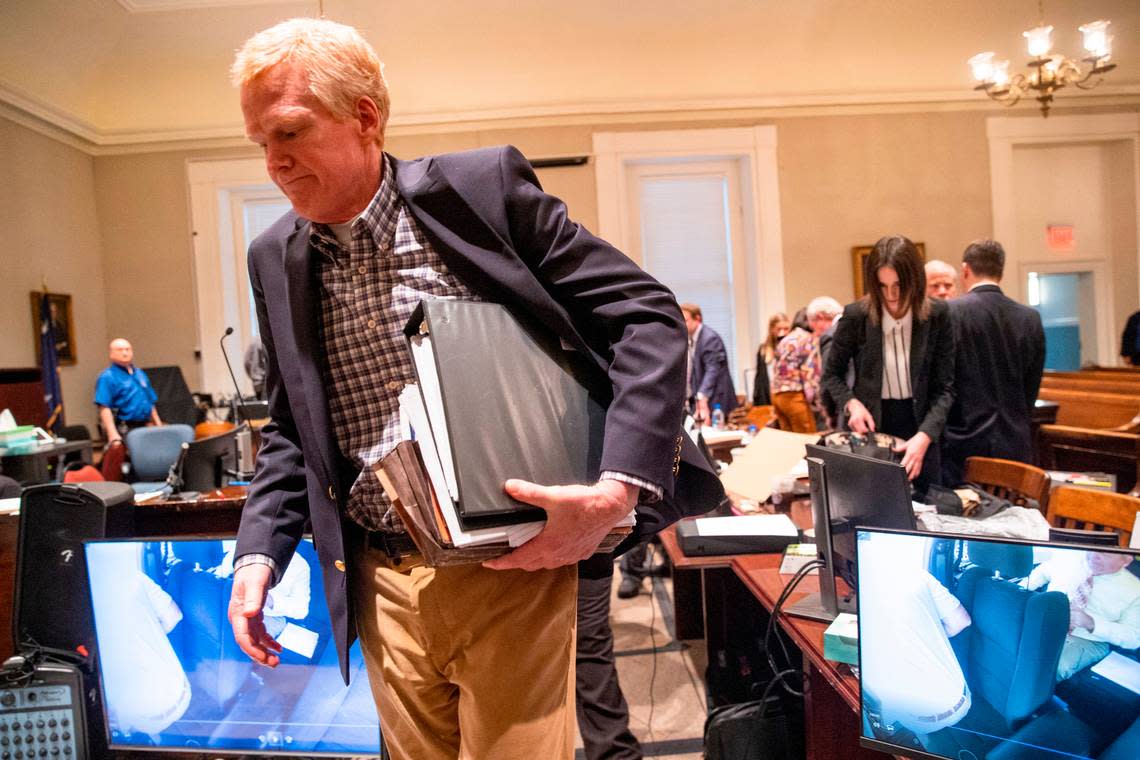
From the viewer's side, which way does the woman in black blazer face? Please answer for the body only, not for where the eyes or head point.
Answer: toward the camera

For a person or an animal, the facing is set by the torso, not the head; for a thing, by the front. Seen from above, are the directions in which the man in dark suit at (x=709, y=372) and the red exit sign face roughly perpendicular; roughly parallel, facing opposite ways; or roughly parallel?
roughly perpendicular

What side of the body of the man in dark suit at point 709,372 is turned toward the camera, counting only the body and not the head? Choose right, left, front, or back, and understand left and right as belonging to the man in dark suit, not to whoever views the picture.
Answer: left

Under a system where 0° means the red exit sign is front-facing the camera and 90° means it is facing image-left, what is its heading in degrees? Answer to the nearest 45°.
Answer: approximately 0°

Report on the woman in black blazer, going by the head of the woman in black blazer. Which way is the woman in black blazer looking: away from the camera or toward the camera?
toward the camera

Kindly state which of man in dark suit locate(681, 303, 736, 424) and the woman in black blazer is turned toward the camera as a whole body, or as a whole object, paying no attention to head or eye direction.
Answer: the woman in black blazer

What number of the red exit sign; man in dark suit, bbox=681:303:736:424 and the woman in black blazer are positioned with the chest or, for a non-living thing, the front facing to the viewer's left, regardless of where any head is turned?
1

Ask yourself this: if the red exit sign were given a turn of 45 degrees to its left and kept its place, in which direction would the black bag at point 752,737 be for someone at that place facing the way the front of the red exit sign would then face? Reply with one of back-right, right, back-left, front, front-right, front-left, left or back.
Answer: front-right

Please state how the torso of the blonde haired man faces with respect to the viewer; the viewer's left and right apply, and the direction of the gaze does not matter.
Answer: facing the viewer and to the left of the viewer

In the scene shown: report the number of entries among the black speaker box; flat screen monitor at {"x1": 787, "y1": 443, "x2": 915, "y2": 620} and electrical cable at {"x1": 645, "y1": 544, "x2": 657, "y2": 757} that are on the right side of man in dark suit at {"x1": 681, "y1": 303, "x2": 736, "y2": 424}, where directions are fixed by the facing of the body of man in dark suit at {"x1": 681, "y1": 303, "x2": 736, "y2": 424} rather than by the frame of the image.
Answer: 0
